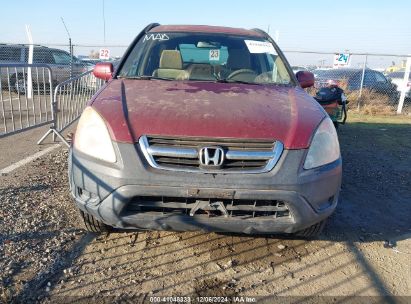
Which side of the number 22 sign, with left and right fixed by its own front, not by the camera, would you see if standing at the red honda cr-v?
front

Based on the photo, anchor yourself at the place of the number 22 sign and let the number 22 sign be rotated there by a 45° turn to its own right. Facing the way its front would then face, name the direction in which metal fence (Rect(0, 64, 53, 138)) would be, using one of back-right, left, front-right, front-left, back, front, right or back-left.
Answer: front-left

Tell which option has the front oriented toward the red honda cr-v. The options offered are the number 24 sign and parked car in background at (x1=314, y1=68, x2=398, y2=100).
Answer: the number 24 sign

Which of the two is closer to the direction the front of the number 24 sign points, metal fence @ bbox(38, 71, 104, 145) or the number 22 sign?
the metal fence

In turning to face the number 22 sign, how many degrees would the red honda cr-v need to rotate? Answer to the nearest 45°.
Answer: approximately 180°

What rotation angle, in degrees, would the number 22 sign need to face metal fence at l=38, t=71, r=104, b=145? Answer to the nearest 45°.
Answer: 0° — it already faces it

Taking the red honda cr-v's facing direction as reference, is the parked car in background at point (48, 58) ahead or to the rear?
to the rear

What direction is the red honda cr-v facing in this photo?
toward the camera

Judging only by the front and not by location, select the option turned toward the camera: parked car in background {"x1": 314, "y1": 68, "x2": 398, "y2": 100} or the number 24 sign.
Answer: the number 24 sign

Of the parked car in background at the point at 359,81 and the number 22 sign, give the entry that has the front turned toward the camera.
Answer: the number 22 sign

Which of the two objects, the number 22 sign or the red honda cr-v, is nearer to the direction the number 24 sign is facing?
the red honda cr-v
